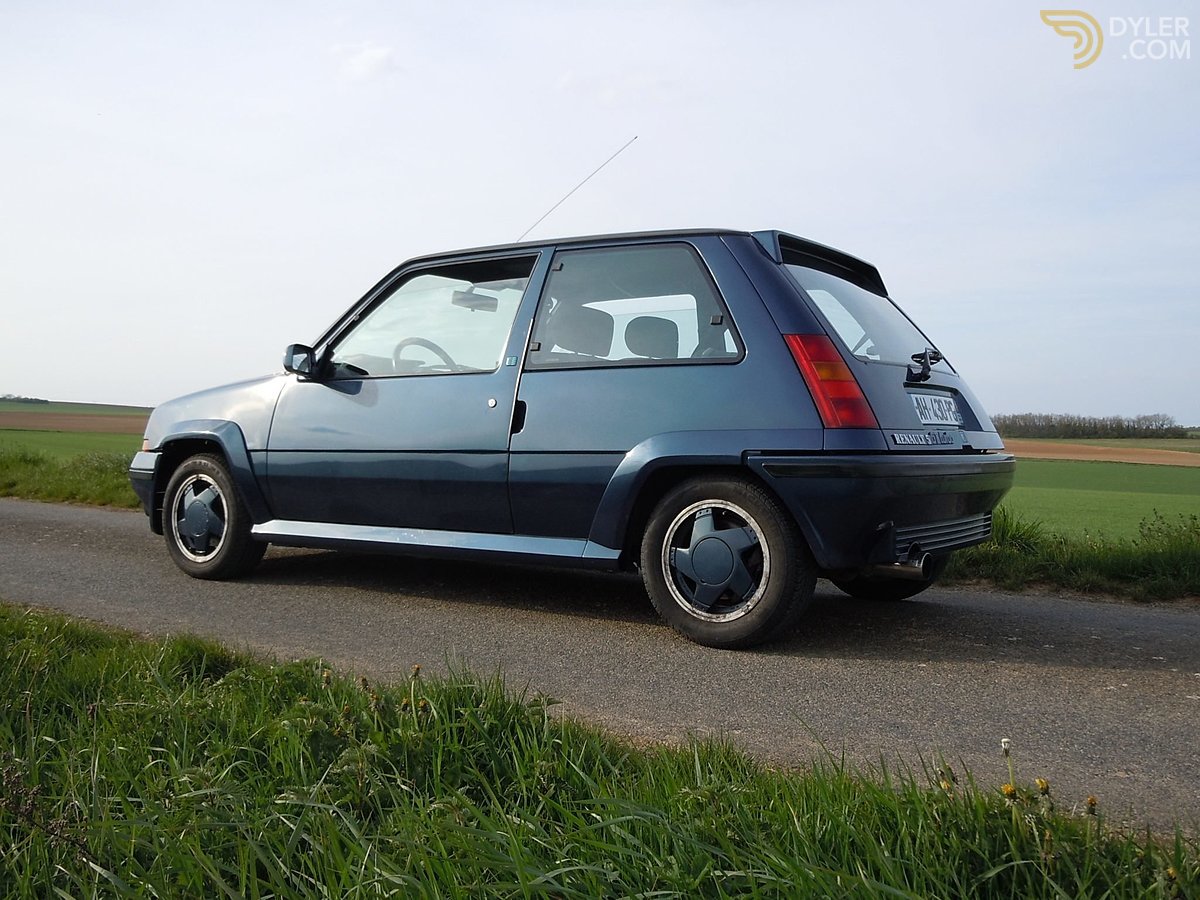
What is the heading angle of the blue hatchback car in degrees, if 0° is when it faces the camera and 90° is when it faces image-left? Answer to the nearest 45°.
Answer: approximately 135°
